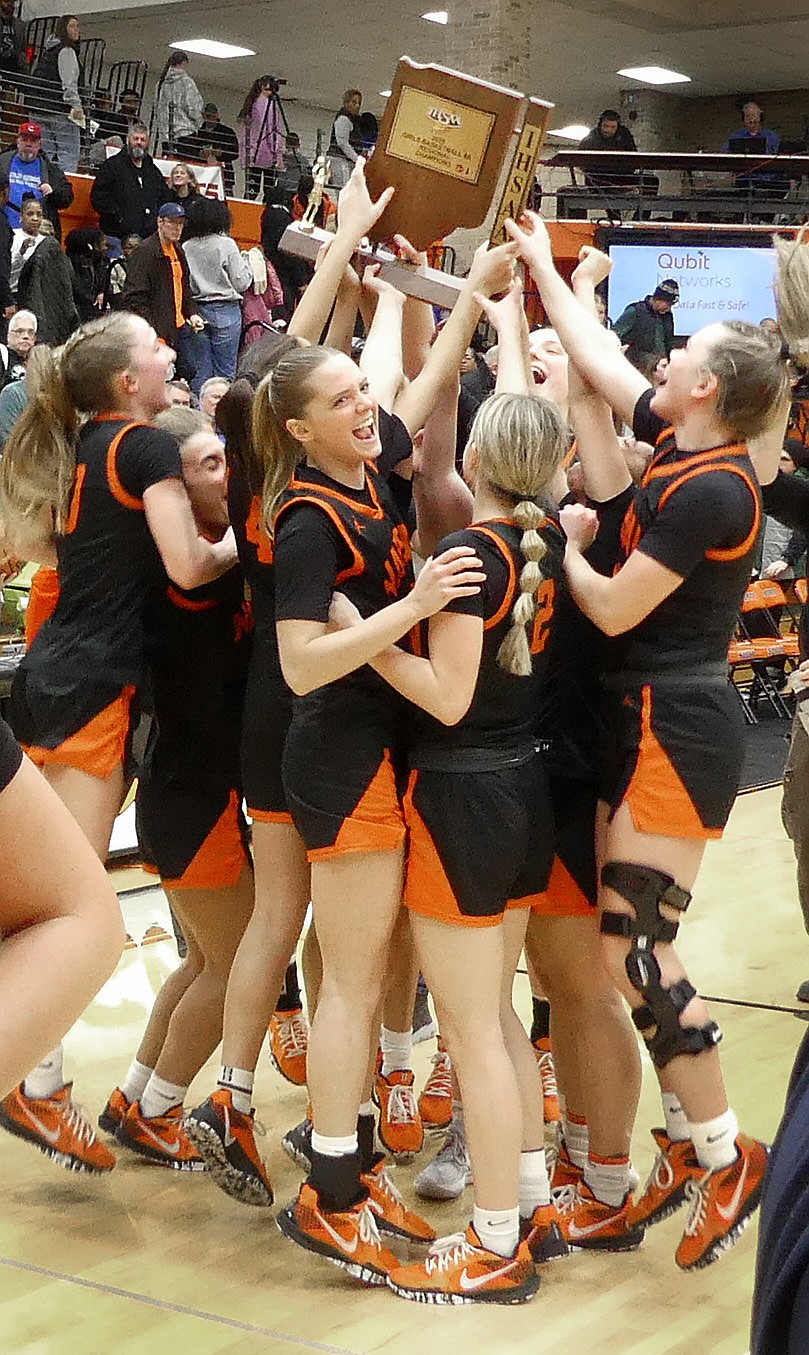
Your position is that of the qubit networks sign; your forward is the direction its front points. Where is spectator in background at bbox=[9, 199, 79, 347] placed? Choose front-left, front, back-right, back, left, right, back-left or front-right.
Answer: front-right

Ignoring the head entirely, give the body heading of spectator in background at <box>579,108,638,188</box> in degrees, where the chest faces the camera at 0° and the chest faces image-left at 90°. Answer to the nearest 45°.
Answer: approximately 0°

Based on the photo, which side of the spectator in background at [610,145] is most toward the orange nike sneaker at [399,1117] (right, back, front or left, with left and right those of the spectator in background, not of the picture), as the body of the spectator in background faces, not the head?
front

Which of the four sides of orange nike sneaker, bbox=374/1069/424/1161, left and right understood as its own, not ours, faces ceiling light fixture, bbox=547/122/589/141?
back

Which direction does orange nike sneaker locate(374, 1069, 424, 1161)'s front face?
toward the camera

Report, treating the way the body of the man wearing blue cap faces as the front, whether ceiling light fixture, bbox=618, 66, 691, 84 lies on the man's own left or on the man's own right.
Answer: on the man's own left

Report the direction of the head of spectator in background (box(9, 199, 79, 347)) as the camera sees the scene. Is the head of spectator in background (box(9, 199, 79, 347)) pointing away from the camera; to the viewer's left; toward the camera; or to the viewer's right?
toward the camera

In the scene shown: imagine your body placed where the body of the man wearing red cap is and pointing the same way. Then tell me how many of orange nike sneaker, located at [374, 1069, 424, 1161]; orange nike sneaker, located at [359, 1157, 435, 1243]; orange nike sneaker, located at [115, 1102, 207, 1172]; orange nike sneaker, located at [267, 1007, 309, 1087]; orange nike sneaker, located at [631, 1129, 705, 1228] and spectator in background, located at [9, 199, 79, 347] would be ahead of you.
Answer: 6

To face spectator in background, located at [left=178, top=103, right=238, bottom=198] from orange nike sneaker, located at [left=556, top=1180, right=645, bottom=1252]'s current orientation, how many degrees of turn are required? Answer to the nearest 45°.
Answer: approximately 90° to its right

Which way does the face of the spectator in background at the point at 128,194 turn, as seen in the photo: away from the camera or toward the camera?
toward the camera

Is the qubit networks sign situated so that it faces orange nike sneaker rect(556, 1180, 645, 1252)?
yes

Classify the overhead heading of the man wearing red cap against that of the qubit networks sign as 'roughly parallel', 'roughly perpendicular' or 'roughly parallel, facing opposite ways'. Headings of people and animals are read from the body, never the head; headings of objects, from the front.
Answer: roughly parallel

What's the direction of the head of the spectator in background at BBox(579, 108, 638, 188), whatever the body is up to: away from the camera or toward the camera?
toward the camera

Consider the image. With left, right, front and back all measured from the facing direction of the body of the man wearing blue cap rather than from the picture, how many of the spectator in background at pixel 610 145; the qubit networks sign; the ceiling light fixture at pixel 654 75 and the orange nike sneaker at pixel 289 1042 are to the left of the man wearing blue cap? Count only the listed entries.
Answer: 3

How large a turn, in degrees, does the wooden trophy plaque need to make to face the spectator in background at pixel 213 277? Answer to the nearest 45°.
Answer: approximately 180°
